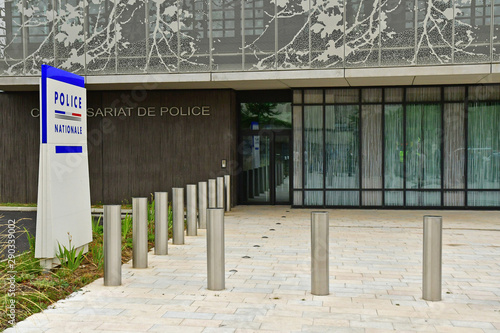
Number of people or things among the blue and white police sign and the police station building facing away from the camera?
0

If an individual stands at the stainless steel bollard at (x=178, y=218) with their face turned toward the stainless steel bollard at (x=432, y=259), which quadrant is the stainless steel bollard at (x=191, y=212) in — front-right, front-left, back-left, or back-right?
back-left

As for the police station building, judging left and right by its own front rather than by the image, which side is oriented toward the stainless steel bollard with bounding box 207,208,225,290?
front

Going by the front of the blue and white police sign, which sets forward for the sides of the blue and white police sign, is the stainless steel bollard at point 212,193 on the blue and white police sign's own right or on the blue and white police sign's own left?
on the blue and white police sign's own left

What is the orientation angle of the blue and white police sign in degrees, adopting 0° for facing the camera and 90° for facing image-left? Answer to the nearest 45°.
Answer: approximately 315°

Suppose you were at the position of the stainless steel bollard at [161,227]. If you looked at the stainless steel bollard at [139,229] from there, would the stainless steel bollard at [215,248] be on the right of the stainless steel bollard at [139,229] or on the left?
left

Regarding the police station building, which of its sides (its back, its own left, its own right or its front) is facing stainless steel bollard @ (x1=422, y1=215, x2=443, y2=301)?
front

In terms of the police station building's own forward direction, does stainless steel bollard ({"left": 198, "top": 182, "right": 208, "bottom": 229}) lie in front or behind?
in front

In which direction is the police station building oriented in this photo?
toward the camera
